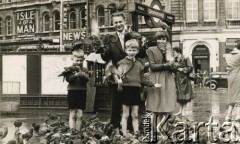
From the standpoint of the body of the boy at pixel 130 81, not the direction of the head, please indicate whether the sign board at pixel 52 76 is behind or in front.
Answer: behind

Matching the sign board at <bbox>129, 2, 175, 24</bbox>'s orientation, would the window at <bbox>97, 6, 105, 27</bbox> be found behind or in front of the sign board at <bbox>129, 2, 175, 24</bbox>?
behind
